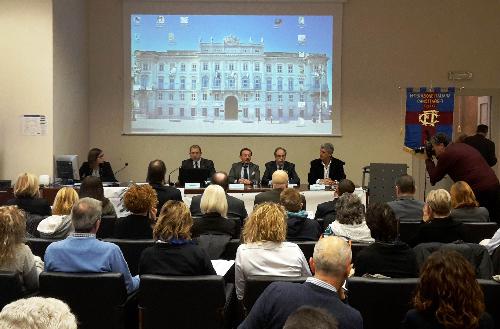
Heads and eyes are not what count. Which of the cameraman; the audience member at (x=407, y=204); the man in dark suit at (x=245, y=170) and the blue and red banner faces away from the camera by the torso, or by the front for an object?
the audience member

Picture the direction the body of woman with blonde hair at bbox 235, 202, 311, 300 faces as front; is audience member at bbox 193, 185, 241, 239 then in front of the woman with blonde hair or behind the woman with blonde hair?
in front

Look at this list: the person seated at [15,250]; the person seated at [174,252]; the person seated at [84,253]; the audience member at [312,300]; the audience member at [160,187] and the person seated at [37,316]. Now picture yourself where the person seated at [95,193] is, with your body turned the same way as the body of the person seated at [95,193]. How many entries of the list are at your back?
5

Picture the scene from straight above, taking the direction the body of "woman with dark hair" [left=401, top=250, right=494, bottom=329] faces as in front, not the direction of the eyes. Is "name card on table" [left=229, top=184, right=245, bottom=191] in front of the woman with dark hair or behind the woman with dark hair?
in front

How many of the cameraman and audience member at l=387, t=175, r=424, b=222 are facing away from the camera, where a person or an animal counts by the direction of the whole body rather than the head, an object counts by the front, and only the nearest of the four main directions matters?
1

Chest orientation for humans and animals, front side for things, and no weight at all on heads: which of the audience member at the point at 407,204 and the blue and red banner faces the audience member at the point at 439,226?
the blue and red banner

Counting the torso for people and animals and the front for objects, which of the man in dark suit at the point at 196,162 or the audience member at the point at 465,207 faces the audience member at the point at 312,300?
the man in dark suit

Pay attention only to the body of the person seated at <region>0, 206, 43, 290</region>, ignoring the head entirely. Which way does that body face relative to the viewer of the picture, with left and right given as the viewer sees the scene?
facing away from the viewer

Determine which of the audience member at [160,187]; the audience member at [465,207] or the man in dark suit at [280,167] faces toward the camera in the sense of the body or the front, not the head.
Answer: the man in dark suit

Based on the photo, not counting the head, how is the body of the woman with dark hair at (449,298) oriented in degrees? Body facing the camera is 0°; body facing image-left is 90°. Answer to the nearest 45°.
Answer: approximately 180°

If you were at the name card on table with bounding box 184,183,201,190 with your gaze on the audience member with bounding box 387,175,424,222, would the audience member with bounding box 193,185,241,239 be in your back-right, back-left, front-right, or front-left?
front-right

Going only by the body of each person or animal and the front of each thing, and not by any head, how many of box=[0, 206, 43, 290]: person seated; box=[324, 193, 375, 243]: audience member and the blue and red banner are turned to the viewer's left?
0

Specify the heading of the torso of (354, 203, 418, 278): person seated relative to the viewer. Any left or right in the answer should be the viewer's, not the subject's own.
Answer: facing away from the viewer

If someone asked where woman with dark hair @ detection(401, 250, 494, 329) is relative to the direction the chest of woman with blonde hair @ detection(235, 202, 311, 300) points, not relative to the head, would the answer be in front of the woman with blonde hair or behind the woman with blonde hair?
behind

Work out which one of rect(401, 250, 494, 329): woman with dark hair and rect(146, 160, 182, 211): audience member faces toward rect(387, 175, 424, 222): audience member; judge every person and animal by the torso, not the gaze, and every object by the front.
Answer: the woman with dark hair

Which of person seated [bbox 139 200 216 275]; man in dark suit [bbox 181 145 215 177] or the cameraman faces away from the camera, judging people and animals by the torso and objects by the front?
the person seated

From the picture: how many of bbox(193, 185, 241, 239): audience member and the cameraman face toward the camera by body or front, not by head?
0

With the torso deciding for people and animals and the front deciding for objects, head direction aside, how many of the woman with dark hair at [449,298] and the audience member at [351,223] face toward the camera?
0

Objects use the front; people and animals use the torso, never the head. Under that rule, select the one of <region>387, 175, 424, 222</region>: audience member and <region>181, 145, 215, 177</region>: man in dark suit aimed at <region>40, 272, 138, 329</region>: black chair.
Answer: the man in dark suit

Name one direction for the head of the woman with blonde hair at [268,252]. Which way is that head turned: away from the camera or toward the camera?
away from the camera

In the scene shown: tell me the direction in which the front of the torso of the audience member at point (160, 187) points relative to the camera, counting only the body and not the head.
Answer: away from the camera

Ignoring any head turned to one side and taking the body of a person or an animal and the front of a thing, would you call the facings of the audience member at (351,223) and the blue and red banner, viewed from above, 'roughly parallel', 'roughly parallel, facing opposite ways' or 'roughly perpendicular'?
roughly parallel, facing opposite ways

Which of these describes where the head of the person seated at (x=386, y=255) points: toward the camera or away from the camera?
away from the camera

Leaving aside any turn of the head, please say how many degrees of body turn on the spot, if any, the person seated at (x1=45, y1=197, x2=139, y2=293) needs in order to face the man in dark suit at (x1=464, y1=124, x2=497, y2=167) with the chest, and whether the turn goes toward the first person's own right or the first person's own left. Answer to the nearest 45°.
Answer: approximately 45° to the first person's own right
